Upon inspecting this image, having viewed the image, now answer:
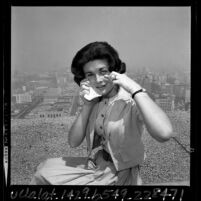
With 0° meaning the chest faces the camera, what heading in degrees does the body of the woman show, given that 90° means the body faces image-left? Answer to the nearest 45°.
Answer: approximately 45°
